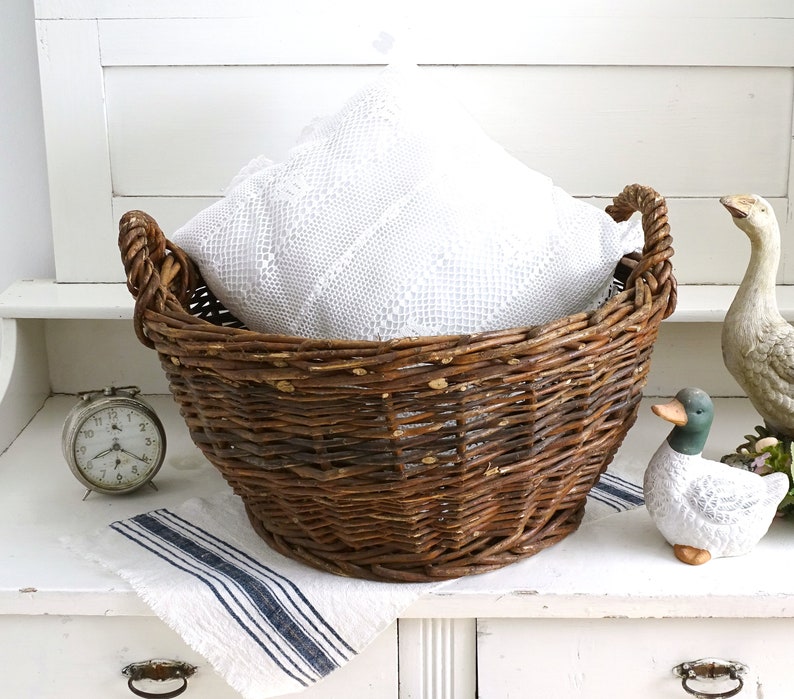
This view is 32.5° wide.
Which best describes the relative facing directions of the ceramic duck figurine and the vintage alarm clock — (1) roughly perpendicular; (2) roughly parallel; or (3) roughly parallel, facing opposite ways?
roughly perpendicular
